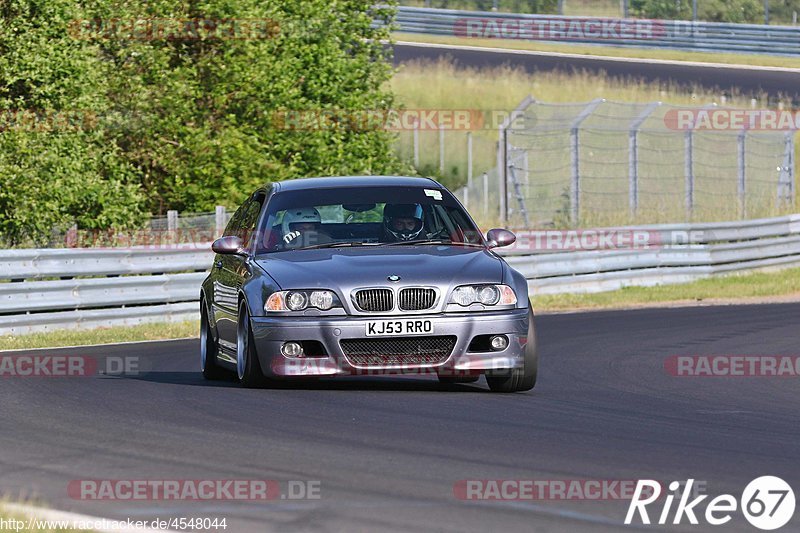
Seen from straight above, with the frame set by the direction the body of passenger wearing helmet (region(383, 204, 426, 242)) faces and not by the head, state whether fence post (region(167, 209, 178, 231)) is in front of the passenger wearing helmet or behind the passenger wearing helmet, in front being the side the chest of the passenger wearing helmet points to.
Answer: behind

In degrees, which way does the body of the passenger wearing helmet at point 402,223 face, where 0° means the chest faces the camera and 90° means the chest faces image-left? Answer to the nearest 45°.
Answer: approximately 0°

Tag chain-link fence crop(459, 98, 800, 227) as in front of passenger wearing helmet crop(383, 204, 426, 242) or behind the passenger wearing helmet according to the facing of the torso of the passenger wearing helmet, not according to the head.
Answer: behind

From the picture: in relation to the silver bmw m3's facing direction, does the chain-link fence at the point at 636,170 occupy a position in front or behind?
behind

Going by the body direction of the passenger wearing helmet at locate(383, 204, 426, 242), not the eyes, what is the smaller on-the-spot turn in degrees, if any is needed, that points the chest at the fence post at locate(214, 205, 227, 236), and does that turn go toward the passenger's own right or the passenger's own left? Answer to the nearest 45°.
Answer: approximately 180°

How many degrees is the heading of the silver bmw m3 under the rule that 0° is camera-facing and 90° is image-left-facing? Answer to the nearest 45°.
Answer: approximately 0°

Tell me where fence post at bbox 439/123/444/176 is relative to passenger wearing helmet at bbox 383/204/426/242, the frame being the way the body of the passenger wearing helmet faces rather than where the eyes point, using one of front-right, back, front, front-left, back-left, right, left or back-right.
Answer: back

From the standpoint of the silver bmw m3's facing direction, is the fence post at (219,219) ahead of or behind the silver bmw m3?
behind
